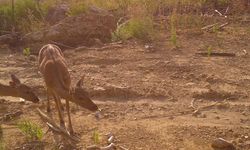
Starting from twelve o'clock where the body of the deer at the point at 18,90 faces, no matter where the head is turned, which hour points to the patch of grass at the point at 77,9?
The patch of grass is roughly at 10 o'clock from the deer.

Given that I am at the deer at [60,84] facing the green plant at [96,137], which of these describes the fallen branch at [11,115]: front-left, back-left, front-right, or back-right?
back-right

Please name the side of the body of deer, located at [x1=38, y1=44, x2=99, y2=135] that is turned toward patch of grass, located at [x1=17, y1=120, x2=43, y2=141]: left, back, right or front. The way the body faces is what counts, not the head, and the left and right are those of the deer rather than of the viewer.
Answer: right

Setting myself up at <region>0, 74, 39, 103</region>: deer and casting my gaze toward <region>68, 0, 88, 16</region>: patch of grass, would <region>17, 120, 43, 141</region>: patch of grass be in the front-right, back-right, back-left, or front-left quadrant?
back-right

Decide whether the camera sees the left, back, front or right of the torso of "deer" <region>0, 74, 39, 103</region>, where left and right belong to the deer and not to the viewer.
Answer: right

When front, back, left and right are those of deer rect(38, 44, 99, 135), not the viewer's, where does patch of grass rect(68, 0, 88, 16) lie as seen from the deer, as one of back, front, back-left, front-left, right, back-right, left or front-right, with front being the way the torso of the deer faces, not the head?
back-left

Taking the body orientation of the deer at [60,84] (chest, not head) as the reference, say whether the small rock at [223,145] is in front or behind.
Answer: in front

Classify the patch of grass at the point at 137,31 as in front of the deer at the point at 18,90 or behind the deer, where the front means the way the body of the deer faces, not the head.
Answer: in front

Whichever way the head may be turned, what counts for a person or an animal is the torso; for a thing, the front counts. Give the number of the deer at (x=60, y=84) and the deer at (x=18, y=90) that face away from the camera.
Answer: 0
